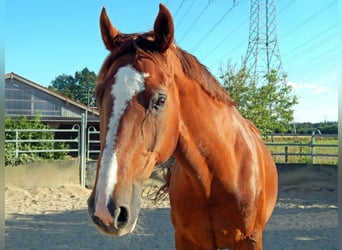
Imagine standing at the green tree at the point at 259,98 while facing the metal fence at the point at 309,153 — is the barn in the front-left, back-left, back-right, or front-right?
back-right

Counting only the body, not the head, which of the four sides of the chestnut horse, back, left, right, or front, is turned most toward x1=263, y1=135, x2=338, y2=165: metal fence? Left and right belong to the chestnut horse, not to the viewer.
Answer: back

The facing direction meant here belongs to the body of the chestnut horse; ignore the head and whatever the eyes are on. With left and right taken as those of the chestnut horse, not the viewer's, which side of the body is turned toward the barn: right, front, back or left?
right

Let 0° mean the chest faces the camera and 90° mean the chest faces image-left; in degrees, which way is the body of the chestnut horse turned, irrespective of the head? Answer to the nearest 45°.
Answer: approximately 45°
